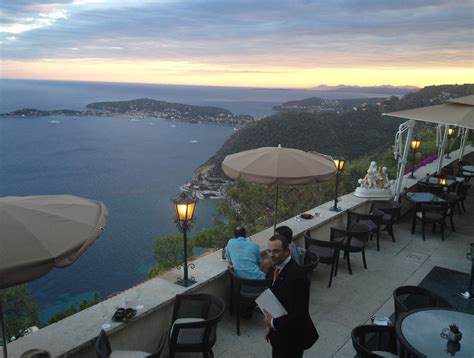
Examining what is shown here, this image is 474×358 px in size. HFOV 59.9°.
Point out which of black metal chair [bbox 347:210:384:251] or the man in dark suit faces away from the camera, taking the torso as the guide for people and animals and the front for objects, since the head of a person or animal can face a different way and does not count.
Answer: the black metal chair

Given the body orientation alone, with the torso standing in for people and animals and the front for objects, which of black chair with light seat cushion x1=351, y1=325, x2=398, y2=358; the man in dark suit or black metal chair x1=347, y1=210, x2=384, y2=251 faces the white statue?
black metal chair x1=347, y1=210, x2=384, y2=251

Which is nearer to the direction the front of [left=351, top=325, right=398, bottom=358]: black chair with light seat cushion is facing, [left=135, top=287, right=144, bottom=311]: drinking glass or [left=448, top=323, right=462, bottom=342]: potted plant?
the potted plant

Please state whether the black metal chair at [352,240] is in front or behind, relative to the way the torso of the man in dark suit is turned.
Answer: behind

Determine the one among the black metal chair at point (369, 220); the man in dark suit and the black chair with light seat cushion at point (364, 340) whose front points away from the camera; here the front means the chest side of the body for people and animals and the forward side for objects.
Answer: the black metal chair at point (369, 220)
